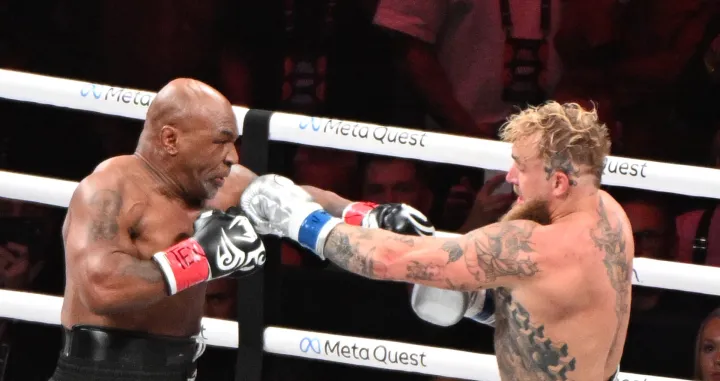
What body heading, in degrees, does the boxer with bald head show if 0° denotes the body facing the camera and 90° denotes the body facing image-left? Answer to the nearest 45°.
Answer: approximately 270°

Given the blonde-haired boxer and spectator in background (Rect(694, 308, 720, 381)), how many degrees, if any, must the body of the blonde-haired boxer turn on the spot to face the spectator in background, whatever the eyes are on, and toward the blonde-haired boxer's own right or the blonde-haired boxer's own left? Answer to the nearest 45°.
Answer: approximately 135° to the blonde-haired boxer's own right

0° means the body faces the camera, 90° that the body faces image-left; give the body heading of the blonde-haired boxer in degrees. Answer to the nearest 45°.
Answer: approximately 90°

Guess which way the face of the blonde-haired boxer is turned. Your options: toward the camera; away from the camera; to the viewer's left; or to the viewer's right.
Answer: to the viewer's left

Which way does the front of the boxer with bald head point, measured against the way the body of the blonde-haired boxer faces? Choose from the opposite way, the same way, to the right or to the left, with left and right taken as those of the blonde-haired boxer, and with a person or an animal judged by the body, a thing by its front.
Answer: the opposite way

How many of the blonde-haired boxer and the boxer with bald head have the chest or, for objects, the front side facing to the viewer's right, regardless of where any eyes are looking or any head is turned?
1

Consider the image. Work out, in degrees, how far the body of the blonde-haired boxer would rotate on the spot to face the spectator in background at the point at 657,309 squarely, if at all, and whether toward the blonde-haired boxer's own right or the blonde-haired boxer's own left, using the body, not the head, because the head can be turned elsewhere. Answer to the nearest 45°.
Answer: approximately 45° to the blonde-haired boxer's own right

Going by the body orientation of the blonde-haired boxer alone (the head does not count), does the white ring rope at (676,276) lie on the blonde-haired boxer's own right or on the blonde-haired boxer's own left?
on the blonde-haired boxer's own right

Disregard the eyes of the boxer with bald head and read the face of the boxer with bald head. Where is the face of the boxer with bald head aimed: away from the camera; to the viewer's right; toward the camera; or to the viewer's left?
to the viewer's right
